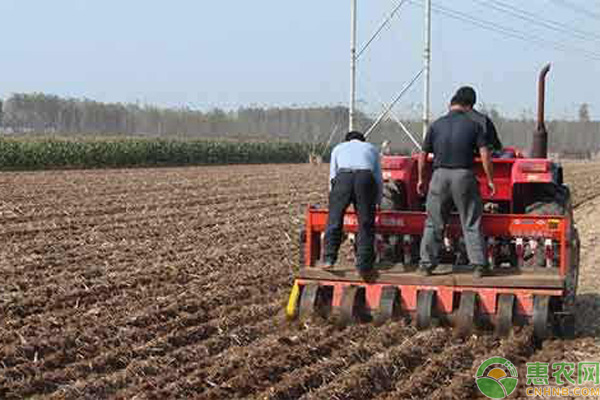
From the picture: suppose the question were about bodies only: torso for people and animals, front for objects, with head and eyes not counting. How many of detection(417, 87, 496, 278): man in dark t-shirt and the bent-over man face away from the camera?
2

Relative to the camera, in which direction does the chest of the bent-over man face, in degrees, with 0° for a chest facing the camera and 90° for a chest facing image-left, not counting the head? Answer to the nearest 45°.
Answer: approximately 180°

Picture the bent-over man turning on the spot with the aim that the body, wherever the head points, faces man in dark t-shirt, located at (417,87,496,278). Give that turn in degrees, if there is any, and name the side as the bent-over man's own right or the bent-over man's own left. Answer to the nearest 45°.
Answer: approximately 90° to the bent-over man's own right

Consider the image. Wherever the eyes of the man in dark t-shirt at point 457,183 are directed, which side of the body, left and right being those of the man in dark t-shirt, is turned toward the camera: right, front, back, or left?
back

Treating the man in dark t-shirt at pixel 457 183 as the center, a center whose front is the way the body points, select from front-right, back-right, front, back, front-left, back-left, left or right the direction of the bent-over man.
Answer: left
